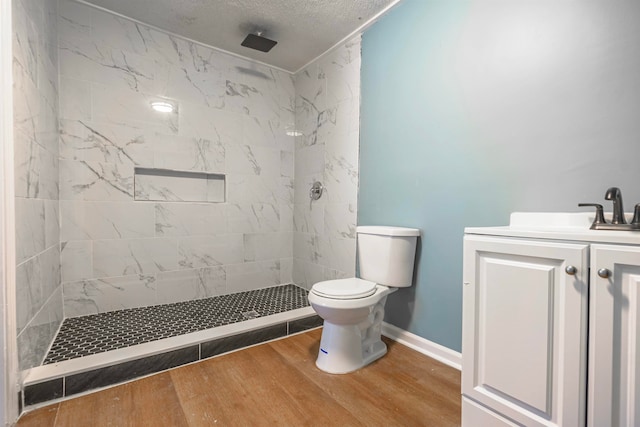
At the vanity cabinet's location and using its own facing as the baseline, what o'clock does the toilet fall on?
The toilet is roughly at 2 o'clock from the vanity cabinet.

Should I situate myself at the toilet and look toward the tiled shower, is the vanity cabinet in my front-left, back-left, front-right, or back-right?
back-left

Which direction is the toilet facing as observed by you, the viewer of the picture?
facing the viewer and to the left of the viewer

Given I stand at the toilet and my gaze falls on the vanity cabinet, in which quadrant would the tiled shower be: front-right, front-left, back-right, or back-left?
back-right

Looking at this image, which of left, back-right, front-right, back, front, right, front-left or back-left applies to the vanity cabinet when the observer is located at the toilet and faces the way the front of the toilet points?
left

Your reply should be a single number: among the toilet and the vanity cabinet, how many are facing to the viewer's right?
0

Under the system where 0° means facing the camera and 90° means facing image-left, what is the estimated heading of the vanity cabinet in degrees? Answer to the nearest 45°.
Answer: approximately 45°

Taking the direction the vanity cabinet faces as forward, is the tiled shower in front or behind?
in front

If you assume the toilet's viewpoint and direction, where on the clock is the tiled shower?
The tiled shower is roughly at 2 o'clock from the toilet.
